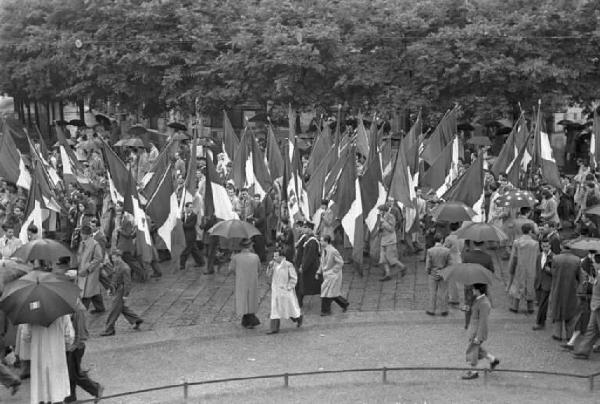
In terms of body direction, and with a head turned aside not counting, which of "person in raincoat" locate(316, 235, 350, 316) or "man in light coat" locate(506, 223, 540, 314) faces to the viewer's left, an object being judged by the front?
the person in raincoat

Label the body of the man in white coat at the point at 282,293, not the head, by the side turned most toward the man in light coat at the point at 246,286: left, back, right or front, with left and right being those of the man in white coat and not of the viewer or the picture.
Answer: right

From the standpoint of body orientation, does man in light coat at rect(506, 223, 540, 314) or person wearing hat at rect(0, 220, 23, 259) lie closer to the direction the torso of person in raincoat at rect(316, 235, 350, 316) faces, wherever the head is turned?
the person wearing hat

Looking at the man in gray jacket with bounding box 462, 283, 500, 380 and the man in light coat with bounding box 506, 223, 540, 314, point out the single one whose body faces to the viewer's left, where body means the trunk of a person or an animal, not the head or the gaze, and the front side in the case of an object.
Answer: the man in gray jacket

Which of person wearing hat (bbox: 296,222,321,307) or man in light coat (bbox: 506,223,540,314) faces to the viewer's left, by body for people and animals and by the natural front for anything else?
the person wearing hat

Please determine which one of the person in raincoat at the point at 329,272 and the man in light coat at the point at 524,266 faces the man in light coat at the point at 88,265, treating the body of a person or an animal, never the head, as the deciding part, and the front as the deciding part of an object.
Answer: the person in raincoat

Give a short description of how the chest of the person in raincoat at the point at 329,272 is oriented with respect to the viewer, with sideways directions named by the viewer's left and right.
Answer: facing to the left of the viewer

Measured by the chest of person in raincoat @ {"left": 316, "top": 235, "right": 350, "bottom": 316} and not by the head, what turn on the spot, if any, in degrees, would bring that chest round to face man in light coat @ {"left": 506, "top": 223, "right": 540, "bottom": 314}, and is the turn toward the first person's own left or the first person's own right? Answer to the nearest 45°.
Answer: approximately 180°
